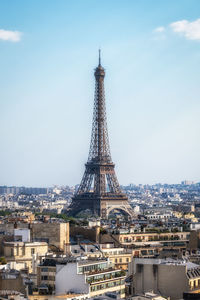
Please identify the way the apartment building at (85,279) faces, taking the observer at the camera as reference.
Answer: facing the viewer and to the right of the viewer

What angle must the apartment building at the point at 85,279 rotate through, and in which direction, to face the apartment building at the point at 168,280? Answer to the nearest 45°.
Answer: approximately 45° to its left
